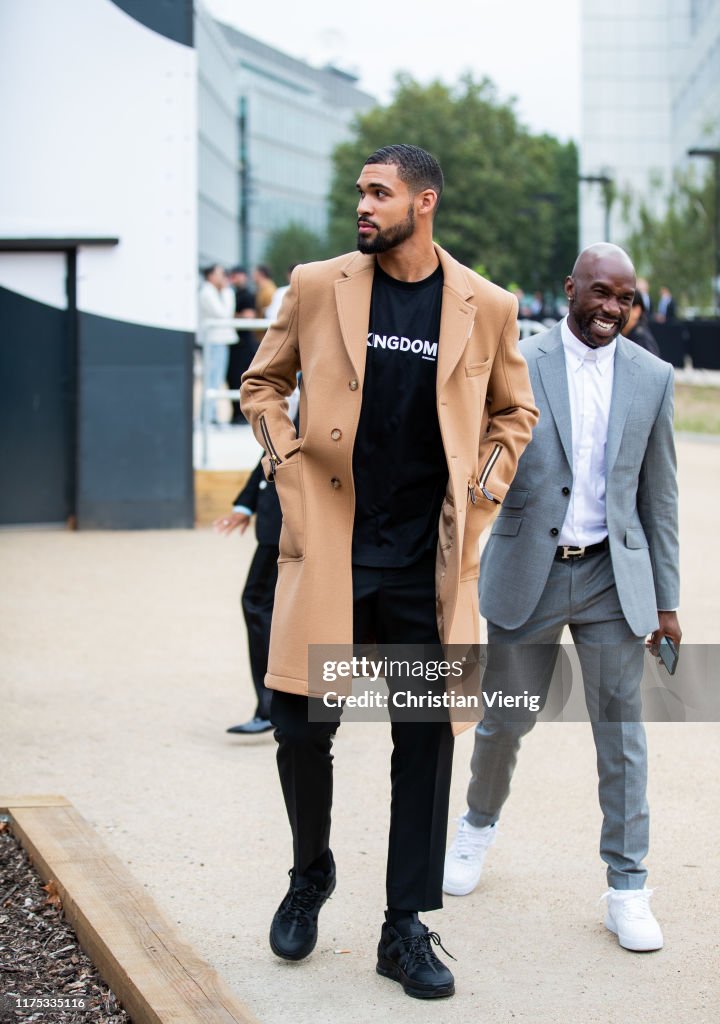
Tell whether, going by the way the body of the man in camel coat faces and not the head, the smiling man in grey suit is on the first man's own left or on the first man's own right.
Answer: on the first man's own left

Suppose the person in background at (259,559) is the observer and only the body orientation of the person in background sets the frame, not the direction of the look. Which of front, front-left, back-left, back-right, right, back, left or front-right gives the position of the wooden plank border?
left

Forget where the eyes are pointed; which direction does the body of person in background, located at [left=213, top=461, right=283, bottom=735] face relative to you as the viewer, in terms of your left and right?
facing to the left of the viewer

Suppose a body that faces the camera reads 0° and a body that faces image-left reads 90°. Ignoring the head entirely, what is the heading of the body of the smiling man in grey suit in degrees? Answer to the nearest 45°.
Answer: approximately 0°

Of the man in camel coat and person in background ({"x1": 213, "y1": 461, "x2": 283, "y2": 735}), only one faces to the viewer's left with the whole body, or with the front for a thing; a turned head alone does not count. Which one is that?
the person in background

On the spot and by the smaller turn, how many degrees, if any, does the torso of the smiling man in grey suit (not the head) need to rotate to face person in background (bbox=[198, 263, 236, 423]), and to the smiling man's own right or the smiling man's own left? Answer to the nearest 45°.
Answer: approximately 180°
